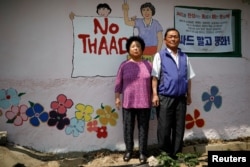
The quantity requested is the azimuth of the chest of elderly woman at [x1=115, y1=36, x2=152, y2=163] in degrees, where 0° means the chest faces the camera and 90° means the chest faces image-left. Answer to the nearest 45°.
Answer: approximately 0°

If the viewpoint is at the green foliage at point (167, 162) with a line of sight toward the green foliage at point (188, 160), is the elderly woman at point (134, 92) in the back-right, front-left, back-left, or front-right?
back-left
